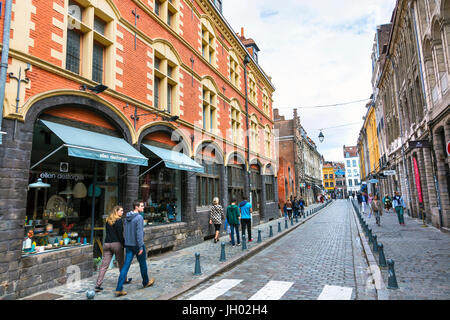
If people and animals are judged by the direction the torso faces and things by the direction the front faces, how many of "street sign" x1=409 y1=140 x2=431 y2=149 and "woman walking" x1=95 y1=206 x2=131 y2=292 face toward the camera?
1

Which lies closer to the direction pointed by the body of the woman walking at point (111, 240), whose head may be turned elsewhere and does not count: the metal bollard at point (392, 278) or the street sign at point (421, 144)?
the street sign

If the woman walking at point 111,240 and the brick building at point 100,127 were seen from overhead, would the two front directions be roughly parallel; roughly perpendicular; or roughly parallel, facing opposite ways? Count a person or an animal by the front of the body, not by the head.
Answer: roughly perpendicular

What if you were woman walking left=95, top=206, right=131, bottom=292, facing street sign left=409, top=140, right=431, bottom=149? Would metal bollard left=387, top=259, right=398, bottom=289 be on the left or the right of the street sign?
right

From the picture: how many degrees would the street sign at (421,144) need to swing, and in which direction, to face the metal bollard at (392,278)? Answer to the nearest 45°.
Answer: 0° — it already faces it
